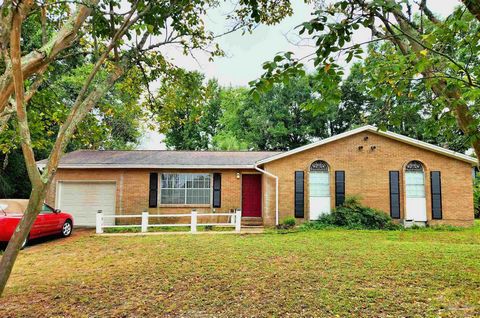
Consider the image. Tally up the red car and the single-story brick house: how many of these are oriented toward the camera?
1

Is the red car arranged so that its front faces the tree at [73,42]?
no

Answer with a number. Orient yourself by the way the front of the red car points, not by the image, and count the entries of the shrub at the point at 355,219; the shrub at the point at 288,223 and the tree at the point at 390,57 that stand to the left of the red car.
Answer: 0

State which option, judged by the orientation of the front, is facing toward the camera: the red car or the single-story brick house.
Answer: the single-story brick house

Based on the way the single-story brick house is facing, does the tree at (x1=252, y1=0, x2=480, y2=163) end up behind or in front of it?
in front

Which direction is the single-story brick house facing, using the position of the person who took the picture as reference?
facing the viewer
